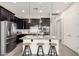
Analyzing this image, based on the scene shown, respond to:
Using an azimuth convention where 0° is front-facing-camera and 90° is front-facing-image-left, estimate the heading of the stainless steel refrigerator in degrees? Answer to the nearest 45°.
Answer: approximately 315°

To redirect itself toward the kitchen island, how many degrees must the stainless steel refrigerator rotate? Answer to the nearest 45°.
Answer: approximately 45° to its left
